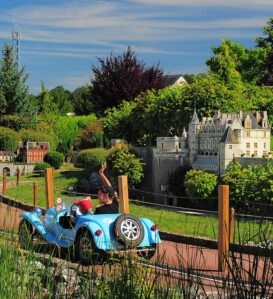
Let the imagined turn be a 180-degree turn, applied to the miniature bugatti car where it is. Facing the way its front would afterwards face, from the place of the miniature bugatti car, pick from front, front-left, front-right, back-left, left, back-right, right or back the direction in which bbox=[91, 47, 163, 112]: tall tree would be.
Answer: back-left

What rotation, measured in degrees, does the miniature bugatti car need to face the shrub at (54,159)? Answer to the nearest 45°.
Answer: approximately 45° to its right

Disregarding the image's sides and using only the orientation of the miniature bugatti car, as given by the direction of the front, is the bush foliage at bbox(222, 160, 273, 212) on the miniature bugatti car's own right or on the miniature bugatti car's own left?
on the miniature bugatti car's own right

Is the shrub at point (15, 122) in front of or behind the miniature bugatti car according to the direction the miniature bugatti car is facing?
in front

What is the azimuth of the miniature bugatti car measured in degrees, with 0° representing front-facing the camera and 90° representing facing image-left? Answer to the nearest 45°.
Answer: approximately 135°

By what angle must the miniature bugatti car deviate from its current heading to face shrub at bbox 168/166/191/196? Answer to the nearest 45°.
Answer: approximately 45° to its right

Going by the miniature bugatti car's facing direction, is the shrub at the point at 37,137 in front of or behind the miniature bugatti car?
in front

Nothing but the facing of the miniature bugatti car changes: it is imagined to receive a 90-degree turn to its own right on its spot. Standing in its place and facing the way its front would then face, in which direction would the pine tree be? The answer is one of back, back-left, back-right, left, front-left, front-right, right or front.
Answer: front-left

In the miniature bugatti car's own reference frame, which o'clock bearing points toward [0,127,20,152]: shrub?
The shrub is roughly at 1 o'clock from the miniature bugatti car.

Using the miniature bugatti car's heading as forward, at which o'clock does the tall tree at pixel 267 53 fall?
The tall tree is roughly at 2 o'clock from the miniature bugatti car.
